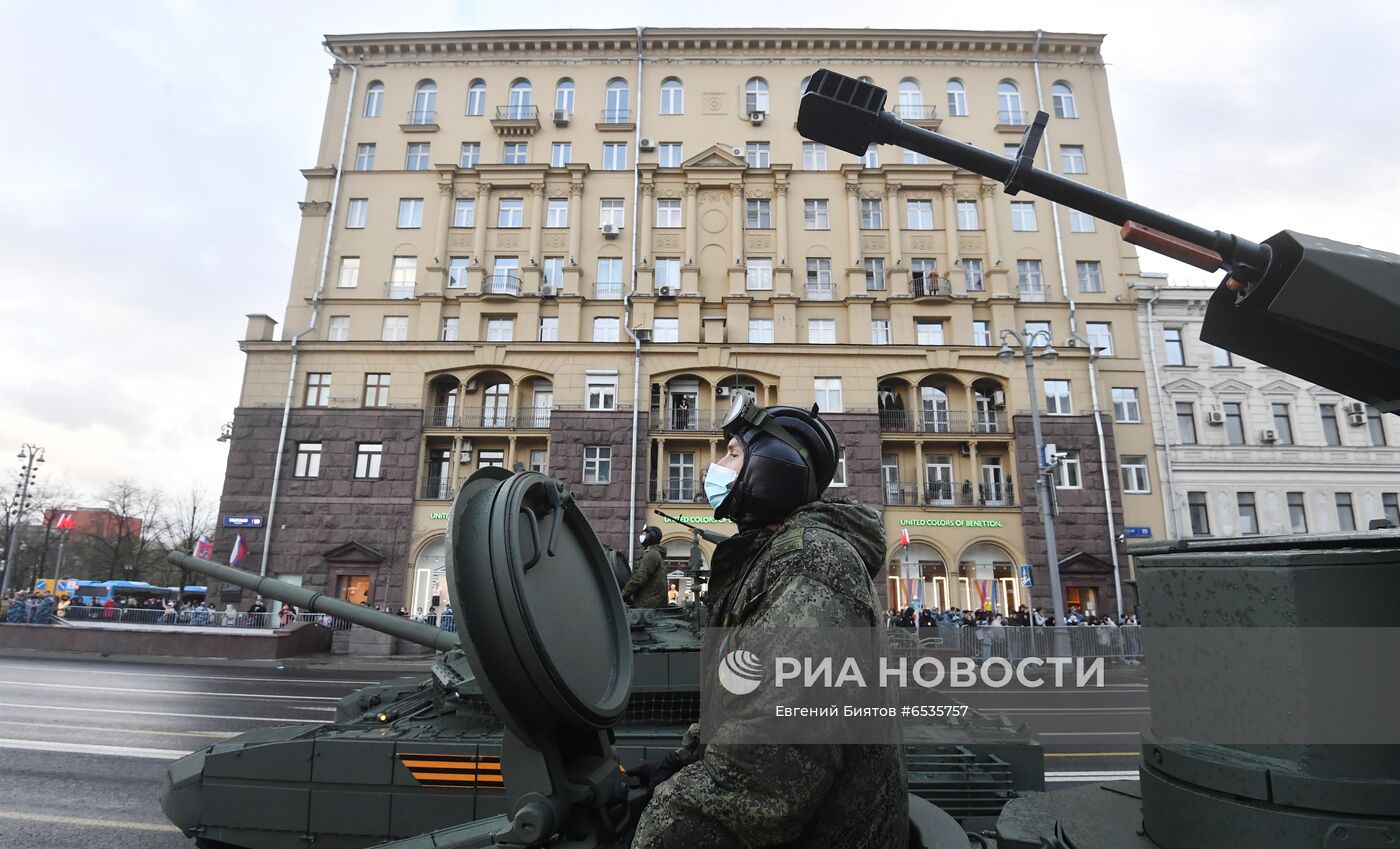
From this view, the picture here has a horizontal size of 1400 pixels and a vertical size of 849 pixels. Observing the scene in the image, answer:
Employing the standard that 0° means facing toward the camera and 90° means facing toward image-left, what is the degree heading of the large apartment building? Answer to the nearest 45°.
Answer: approximately 0°
